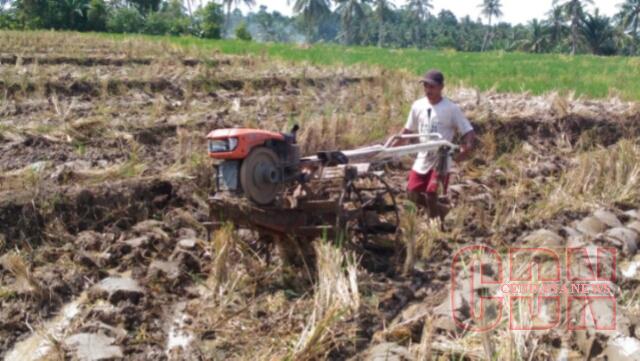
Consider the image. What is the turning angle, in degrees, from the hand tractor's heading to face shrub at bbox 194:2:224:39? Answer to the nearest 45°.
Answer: approximately 135° to its right

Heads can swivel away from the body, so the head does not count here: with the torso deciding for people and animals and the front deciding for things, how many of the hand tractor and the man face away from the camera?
0

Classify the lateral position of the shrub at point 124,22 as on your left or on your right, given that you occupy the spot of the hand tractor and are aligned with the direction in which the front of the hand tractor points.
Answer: on your right

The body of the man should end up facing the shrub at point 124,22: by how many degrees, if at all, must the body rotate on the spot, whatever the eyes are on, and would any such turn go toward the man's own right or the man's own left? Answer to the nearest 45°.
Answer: approximately 90° to the man's own right

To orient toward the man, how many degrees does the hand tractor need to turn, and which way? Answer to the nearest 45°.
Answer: approximately 180°

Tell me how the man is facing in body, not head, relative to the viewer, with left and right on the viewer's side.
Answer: facing the viewer and to the left of the viewer

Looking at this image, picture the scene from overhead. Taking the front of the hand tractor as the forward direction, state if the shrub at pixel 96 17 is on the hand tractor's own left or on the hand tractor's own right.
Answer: on the hand tractor's own right

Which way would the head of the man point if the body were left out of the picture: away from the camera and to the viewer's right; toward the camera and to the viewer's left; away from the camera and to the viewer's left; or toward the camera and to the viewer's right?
toward the camera and to the viewer's left

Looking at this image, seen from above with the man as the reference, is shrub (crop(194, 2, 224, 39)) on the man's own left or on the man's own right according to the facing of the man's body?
on the man's own right
